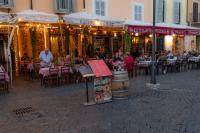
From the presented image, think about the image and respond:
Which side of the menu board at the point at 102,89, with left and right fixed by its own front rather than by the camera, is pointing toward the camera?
front

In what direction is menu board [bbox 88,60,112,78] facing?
toward the camera
